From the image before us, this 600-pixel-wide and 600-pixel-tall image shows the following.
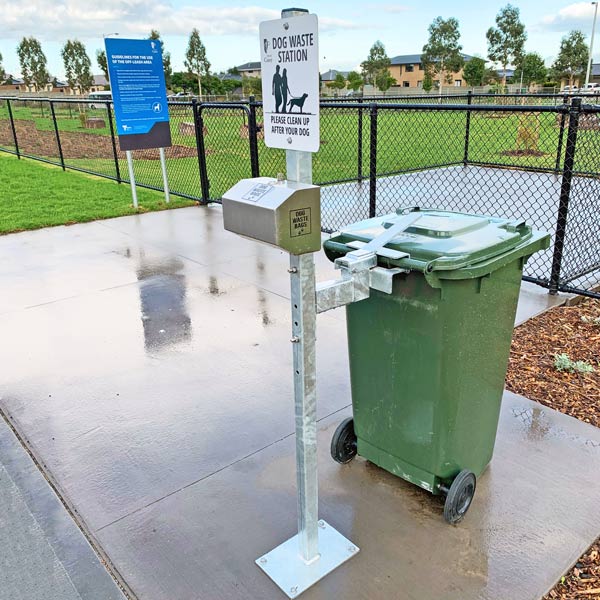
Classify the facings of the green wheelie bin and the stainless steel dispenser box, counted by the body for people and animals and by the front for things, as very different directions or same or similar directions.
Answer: very different directions

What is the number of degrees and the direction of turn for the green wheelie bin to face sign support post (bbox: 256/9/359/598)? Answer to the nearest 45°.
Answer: approximately 180°

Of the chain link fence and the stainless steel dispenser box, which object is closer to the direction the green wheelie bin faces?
the chain link fence

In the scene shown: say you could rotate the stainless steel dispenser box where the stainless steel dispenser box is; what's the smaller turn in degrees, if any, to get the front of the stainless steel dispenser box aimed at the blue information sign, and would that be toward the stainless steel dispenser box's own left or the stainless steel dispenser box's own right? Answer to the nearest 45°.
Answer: approximately 135° to the stainless steel dispenser box's own right

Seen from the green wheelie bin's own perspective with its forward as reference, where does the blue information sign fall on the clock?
The blue information sign is roughly at 9 o'clock from the green wheelie bin.

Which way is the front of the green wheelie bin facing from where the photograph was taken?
facing away from the viewer and to the right of the viewer
